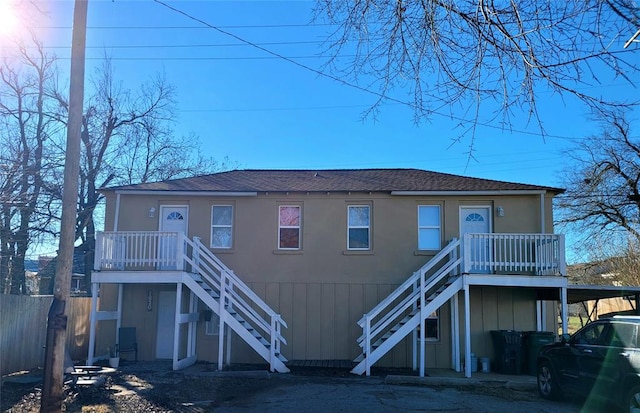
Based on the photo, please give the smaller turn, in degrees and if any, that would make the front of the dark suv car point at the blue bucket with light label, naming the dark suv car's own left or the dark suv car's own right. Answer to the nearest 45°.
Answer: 0° — it already faces it

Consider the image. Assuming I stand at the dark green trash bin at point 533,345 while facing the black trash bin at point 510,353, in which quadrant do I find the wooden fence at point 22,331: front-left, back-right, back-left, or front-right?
front-left

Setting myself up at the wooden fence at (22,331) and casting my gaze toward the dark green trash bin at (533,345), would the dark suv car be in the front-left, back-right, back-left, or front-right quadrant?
front-right

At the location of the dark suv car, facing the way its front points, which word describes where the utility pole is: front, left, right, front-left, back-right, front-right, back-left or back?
left

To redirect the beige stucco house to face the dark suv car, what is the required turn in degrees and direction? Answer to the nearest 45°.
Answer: approximately 45° to its left

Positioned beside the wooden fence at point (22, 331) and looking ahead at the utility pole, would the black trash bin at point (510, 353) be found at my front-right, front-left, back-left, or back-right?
front-left

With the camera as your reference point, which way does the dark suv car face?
facing away from the viewer and to the left of the viewer

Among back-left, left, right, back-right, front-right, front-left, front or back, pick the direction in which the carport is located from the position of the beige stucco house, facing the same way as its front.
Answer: left

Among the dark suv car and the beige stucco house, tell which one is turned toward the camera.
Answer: the beige stucco house

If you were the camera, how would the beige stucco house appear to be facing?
facing the viewer

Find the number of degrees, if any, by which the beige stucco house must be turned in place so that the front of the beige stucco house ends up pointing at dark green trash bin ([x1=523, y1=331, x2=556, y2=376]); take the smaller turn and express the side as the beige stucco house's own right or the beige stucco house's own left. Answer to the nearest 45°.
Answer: approximately 90° to the beige stucco house's own left

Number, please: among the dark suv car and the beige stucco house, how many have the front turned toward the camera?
1
